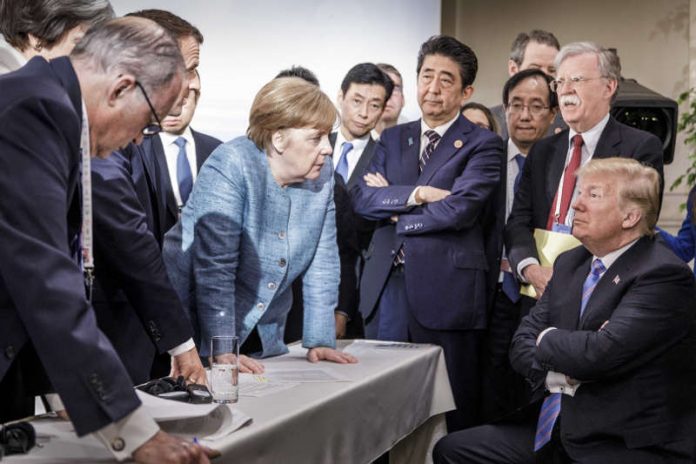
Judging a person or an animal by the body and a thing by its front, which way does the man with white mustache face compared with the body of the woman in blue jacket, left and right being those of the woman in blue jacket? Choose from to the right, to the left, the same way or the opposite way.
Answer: to the right

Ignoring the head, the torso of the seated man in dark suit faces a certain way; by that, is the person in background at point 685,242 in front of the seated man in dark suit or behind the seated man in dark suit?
behind

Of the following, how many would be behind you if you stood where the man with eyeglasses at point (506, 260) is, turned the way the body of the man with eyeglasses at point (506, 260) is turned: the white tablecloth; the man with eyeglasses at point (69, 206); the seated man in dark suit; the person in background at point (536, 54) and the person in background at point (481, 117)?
2

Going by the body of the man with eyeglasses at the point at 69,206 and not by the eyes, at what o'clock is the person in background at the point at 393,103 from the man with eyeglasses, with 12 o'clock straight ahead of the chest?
The person in background is roughly at 10 o'clock from the man with eyeglasses.

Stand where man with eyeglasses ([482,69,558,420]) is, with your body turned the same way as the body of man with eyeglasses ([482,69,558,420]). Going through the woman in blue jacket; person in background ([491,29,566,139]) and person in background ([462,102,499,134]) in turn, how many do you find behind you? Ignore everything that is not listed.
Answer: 2

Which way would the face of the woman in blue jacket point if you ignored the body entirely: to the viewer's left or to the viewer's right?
to the viewer's right

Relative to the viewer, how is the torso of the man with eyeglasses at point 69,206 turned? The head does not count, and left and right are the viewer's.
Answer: facing to the right of the viewer

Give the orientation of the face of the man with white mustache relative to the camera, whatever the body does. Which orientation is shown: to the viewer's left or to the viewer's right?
to the viewer's left

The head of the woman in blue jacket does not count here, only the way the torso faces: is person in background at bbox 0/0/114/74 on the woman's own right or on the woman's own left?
on the woman's own right

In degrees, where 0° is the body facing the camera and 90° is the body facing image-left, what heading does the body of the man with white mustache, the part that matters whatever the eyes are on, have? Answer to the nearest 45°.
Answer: approximately 45°
